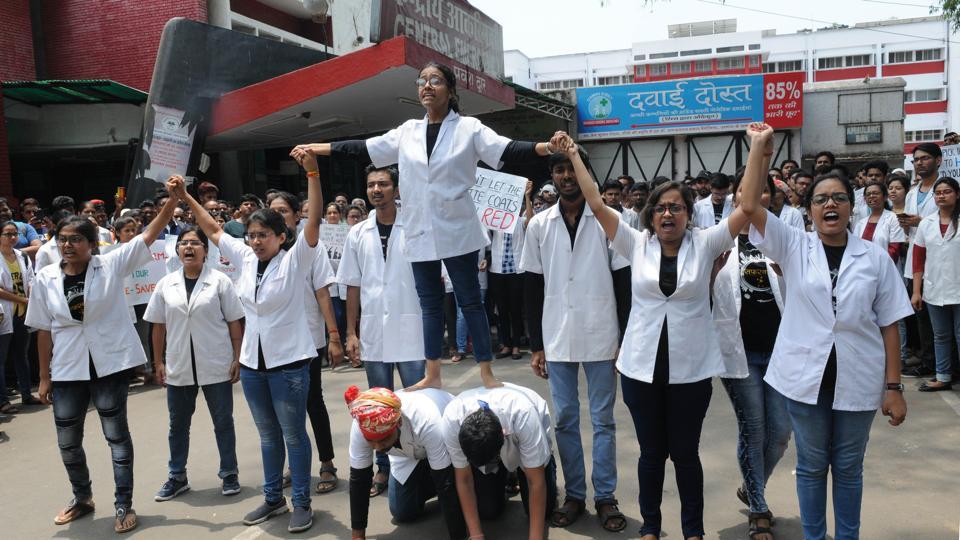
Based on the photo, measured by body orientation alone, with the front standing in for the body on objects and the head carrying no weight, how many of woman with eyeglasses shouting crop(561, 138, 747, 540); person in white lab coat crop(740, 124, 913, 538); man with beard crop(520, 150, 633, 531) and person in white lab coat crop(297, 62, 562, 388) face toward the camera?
4

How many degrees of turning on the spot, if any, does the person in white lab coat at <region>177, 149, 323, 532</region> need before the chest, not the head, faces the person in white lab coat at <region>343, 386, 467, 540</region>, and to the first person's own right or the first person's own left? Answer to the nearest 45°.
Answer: approximately 90° to the first person's own left

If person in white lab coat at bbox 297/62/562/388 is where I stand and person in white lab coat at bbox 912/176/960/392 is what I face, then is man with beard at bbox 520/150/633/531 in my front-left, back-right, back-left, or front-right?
front-right

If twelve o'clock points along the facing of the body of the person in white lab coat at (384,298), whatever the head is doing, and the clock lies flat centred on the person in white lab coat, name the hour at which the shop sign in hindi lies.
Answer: The shop sign in hindi is roughly at 7 o'clock from the person in white lab coat.

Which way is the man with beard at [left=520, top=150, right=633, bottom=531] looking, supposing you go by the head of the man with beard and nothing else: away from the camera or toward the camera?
toward the camera

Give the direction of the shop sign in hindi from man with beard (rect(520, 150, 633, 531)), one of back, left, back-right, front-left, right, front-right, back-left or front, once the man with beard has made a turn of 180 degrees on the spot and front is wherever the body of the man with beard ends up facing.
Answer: front

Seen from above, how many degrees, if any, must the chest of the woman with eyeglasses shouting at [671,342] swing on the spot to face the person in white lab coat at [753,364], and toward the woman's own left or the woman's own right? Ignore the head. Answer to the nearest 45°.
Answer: approximately 135° to the woman's own left

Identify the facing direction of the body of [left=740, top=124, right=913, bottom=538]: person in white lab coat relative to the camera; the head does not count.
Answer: toward the camera

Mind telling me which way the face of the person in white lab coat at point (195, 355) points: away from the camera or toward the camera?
toward the camera

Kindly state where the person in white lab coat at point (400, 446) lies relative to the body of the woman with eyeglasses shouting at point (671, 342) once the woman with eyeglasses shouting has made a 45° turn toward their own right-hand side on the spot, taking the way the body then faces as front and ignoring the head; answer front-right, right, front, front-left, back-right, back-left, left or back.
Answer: front-right

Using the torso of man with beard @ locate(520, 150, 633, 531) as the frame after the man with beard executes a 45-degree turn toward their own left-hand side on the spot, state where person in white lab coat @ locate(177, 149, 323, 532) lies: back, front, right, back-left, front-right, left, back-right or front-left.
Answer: back-right

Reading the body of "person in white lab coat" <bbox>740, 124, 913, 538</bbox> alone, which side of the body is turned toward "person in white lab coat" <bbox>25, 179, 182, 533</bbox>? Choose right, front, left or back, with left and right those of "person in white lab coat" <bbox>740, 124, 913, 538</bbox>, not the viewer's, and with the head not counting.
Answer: right

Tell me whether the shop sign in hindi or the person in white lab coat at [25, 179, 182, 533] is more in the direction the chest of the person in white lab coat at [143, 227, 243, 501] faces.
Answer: the person in white lab coat

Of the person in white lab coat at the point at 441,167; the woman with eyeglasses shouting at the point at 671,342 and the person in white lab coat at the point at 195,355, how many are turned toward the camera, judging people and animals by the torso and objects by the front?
3

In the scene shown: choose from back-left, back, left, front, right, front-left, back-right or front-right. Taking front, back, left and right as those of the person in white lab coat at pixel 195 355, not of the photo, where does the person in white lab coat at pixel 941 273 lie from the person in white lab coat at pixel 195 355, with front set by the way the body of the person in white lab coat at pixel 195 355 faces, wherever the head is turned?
left

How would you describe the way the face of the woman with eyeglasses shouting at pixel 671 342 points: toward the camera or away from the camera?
toward the camera

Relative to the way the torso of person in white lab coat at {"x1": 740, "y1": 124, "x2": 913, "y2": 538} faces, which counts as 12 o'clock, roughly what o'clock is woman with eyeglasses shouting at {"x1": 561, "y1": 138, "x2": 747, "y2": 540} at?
The woman with eyeglasses shouting is roughly at 3 o'clock from the person in white lab coat.

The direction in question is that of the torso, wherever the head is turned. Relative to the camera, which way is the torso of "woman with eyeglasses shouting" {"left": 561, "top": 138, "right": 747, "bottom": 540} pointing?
toward the camera

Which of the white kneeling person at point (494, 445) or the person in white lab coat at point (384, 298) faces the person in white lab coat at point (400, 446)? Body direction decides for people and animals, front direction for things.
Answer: the person in white lab coat at point (384, 298)

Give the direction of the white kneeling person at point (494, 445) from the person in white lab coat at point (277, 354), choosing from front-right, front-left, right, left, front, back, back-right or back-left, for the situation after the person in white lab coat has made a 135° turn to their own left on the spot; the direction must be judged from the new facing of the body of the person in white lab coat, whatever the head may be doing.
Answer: front-right
